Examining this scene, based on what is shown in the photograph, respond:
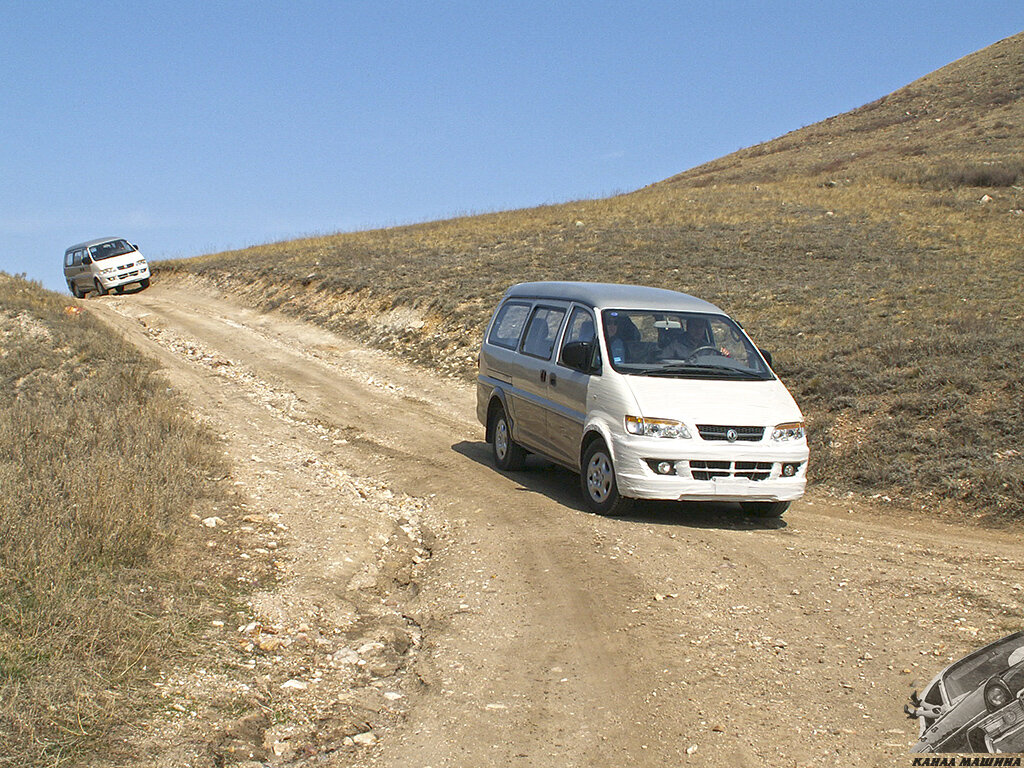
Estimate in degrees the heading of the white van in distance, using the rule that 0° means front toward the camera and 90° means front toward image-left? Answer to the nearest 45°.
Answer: approximately 315°

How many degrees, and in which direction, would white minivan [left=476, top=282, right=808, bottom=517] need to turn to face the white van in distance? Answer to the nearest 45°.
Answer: approximately 180°

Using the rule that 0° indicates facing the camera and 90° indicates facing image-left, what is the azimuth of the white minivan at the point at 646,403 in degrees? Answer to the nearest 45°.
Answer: approximately 315°
